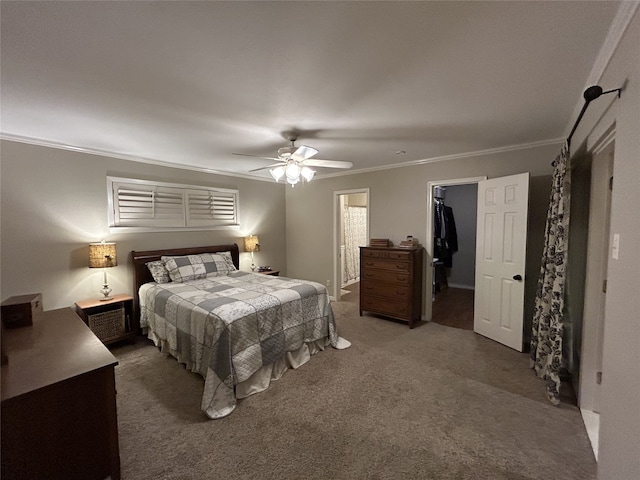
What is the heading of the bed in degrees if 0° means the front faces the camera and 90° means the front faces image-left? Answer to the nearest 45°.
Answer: approximately 315°

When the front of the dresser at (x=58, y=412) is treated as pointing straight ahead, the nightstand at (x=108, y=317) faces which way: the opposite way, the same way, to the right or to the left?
to the right

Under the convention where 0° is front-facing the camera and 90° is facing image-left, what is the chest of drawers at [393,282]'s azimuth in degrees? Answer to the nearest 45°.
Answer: approximately 45°

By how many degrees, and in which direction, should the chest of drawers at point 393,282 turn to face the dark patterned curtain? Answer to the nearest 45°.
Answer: approximately 90° to its left

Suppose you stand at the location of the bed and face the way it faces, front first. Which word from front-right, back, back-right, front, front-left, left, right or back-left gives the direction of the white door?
front-left

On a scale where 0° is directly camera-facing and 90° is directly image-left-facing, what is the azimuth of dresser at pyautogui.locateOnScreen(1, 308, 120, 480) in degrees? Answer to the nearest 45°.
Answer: approximately 225°
